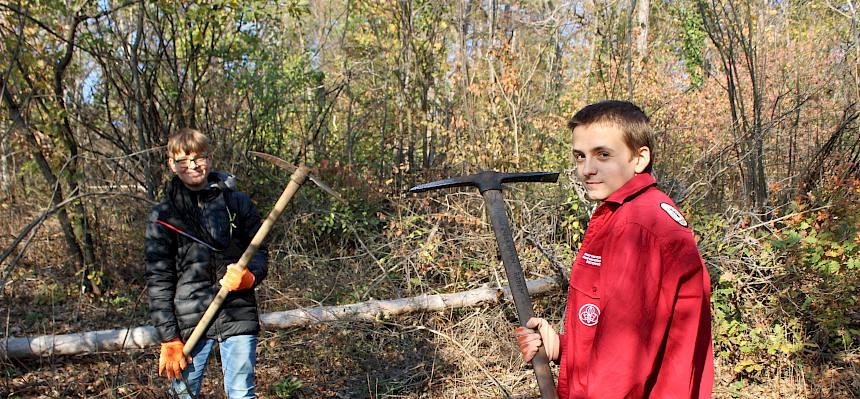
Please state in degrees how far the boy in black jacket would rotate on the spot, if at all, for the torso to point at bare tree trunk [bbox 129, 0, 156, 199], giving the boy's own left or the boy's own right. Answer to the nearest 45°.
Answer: approximately 180°

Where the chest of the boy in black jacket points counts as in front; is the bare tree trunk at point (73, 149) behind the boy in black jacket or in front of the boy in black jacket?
behind

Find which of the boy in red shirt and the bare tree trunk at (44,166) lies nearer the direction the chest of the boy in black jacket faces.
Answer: the boy in red shirt

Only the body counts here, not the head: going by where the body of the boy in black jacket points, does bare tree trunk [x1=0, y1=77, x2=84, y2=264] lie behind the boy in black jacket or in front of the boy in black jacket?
behind

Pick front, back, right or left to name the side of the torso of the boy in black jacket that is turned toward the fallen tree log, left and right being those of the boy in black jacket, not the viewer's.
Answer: back

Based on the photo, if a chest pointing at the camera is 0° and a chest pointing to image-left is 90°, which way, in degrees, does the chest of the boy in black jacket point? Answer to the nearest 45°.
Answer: approximately 0°

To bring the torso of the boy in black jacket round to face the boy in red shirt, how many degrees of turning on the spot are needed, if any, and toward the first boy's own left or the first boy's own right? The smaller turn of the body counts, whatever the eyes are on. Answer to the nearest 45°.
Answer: approximately 45° to the first boy's own left
